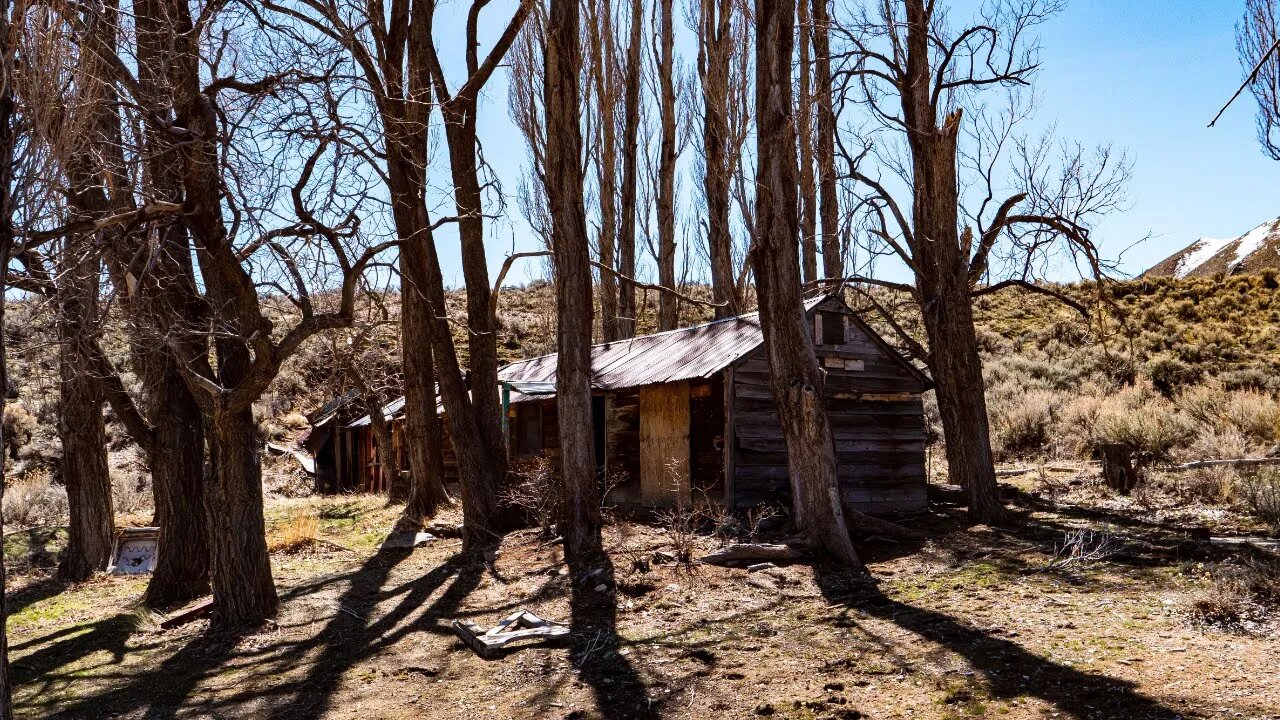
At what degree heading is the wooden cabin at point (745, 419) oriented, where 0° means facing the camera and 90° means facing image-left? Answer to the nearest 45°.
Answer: approximately 45°

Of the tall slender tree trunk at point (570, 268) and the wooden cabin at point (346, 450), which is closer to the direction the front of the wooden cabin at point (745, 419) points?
the tall slender tree trunk

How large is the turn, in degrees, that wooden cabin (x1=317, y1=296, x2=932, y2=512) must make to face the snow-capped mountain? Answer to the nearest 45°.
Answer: approximately 180°

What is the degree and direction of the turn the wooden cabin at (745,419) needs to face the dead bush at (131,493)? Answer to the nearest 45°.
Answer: approximately 90° to its right

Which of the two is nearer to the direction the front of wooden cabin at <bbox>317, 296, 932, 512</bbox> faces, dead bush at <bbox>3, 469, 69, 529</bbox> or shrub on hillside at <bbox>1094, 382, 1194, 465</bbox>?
the dead bush

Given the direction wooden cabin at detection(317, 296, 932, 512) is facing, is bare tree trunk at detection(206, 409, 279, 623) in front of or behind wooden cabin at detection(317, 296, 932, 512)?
in front

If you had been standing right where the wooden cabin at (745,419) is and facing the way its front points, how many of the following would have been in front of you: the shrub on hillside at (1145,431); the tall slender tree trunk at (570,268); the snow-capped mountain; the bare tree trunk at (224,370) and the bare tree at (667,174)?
2

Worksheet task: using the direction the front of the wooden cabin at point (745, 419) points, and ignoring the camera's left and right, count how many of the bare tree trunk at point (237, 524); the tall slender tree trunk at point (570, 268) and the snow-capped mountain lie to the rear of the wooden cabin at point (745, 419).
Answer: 1

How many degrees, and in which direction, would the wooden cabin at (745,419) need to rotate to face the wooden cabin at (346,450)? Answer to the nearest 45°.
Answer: approximately 90° to its right

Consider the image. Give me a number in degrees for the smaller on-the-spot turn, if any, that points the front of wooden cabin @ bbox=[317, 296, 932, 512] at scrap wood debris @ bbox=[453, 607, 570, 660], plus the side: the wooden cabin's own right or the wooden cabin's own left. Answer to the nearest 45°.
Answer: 0° — it already faces it

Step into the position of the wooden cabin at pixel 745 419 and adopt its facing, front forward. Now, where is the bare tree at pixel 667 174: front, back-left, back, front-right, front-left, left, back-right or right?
back-right

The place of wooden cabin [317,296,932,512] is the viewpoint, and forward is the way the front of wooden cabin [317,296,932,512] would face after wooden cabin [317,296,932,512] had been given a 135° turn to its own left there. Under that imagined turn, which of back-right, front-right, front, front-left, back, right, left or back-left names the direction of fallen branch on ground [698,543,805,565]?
right

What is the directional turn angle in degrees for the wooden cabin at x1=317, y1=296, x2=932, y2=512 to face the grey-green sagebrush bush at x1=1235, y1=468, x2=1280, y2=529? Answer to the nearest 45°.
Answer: approximately 90° to its left
